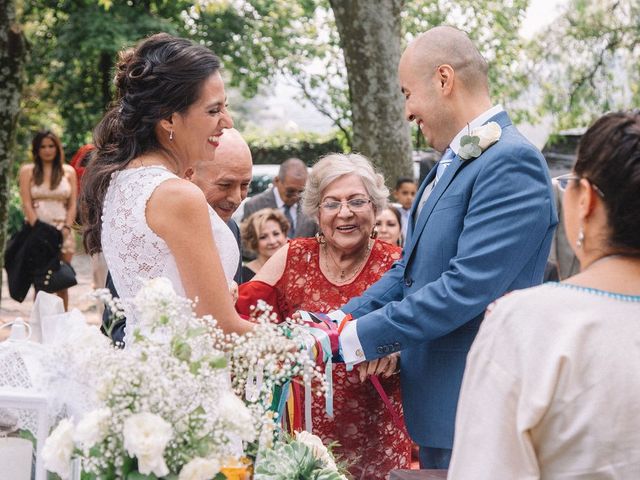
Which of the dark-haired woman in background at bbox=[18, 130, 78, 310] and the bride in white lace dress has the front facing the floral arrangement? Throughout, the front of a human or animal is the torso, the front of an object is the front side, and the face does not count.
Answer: the dark-haired woman in background

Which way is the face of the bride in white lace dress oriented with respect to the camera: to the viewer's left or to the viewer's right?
to the viewer's right

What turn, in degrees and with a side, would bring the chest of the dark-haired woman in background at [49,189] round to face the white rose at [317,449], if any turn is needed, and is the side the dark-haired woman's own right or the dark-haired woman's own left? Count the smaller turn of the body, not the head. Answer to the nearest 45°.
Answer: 0° — they already face it

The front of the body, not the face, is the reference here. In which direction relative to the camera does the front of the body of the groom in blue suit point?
to the viewer's left

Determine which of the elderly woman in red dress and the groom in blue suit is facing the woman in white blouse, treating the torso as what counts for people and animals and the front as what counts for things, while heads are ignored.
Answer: the elderly woman in red dress

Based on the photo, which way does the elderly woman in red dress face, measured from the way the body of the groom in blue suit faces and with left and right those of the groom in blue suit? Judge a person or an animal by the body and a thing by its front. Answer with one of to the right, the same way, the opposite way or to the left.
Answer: to the left

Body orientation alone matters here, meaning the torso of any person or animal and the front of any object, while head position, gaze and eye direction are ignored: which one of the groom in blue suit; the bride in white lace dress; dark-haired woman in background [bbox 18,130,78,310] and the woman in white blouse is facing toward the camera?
the dark-haired woman in background

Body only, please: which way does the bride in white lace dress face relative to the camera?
to the viewer's right
